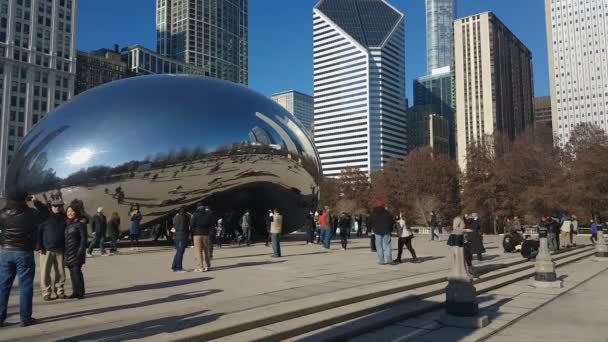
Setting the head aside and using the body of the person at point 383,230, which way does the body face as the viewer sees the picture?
away from the camera

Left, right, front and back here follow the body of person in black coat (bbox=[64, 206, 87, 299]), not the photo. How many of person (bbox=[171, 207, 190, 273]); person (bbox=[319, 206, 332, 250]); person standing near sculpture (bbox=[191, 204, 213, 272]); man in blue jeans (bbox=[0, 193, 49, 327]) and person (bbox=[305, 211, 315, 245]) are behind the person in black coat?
4

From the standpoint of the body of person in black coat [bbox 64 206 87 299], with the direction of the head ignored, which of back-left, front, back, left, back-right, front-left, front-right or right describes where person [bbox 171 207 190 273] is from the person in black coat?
back

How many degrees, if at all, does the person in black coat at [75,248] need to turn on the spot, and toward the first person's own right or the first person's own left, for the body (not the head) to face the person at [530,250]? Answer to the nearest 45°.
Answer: approximately 135° to the first person's own left

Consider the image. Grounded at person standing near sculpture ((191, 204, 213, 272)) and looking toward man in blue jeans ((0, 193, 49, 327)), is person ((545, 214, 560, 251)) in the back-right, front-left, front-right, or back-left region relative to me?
back-left

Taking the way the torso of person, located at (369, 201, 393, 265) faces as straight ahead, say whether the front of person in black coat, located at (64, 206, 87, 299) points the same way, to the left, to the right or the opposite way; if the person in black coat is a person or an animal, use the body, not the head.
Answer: the opposite way

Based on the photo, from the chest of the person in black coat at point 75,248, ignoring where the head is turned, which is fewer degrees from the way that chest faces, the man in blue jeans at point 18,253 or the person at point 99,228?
the man in blue jeans

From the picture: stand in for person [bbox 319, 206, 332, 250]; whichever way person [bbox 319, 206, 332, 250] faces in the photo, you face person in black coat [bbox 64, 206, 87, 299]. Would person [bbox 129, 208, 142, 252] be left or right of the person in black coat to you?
right

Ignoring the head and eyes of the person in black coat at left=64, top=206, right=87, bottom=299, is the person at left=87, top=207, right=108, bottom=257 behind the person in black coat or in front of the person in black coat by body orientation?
behind

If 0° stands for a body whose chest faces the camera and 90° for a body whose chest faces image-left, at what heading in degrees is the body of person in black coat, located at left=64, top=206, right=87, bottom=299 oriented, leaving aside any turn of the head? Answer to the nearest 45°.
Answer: approximately 45°
